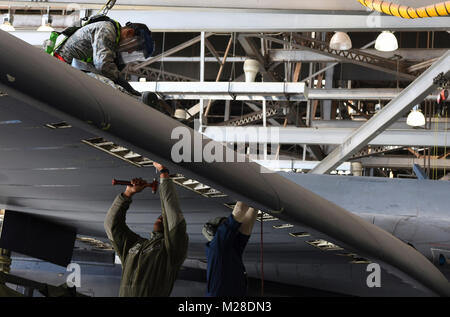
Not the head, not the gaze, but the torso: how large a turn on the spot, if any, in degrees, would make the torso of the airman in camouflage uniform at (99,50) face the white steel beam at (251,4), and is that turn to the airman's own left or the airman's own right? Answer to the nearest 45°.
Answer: approximately 45° to the airman's own left

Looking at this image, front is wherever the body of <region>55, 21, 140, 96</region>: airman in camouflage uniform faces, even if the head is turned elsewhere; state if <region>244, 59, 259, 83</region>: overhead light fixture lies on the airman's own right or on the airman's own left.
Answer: on the airman's own left

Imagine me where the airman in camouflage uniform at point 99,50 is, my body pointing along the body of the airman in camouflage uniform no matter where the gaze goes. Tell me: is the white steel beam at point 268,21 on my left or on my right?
on my left

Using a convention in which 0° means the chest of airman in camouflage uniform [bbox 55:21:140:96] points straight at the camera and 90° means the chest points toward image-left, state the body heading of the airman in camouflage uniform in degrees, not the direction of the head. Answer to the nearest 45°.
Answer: approximately 270°
